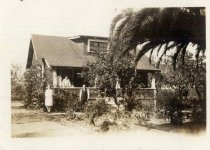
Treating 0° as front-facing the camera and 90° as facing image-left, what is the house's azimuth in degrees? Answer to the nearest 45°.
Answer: approximately 0°

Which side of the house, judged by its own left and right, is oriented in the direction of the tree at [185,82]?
left
